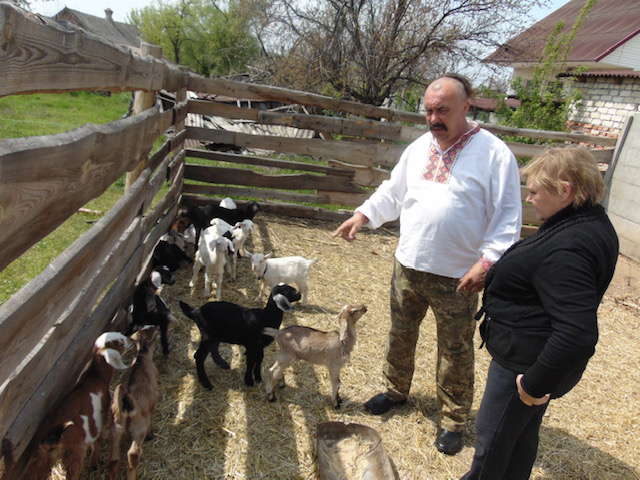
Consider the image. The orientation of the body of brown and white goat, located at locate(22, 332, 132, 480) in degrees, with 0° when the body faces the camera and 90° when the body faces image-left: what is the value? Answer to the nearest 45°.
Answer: approximately 225°

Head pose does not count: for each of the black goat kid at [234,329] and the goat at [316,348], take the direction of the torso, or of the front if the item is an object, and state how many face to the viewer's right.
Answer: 2

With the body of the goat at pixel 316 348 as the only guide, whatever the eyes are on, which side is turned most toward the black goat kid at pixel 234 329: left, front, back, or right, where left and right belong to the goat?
back

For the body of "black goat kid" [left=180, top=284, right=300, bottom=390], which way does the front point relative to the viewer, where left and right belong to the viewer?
facing to the right of the viewer

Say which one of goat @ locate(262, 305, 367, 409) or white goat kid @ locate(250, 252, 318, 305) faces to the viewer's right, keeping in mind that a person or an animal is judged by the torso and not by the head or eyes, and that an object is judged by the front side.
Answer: the goat

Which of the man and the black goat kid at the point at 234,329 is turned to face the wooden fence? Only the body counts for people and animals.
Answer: the man

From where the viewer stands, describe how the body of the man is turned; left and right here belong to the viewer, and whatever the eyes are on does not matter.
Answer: facing the viewer and to the left of the viewer

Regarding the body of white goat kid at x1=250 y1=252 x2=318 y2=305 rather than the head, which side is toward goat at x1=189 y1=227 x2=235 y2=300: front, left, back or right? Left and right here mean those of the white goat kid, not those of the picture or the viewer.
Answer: front

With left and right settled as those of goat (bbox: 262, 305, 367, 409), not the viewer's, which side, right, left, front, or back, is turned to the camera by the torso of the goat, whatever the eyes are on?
right

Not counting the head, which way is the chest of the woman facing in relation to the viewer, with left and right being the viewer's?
facing to the left of the viewer

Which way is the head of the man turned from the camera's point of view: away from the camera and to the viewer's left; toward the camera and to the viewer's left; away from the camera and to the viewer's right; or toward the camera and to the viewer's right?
toward the camera and to the viewer's left

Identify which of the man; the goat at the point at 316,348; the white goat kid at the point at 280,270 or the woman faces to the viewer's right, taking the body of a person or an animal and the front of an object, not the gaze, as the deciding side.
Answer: the goat

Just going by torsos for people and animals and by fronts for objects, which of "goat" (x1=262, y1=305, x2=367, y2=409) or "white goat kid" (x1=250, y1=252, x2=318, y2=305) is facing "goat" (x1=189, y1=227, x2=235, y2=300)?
the white goat kid

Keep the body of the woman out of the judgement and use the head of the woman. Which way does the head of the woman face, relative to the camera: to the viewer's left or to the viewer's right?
to the viewer's left

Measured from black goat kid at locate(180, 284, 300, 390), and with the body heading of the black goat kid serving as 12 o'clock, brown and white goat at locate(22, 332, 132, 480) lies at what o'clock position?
The brown and white goat is roughly at 4 o'clock from the black goat kid.

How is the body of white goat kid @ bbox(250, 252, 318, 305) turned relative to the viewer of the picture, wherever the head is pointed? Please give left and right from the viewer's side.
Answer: facing to the left of the viewer
